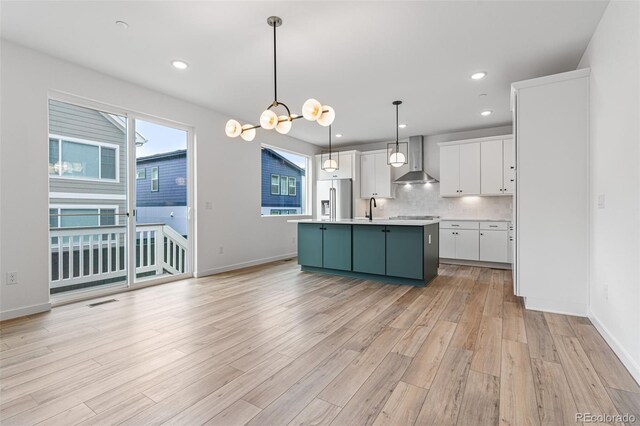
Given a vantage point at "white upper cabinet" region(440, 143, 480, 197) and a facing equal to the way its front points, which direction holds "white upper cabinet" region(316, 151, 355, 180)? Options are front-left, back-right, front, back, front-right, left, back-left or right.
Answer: right

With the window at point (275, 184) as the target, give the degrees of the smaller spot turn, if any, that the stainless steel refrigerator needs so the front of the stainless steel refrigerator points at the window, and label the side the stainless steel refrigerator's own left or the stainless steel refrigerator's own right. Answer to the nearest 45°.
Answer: approximately 90° to the stainless steel refrigerator's own right

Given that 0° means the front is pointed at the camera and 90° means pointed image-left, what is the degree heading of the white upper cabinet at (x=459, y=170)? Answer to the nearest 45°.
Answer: approximately 0°

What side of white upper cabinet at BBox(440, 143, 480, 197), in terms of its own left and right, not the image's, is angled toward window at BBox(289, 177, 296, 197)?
right

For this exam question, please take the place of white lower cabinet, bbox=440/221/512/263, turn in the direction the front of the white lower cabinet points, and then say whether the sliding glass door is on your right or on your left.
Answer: on your right

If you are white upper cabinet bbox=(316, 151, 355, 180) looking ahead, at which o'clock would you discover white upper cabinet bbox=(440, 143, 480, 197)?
white upper cabinet bbox=(440, 143, 480, 197) is roughly at 10 o'clock from white upper cabinet bbox=(316, 151, 355, 180).

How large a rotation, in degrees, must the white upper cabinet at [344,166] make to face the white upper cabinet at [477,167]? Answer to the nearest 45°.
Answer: approximately 45° to its left

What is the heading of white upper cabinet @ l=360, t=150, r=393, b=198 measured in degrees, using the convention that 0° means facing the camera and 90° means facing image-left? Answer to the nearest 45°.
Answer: approximately 0°

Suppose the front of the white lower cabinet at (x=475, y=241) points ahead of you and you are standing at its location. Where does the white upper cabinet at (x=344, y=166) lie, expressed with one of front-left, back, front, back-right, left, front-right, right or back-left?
right

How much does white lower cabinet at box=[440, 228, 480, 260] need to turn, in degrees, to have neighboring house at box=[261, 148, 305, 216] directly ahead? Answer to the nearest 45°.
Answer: approximately 90° to its right
